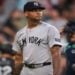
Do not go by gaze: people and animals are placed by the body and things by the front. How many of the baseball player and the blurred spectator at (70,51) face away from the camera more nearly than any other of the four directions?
0

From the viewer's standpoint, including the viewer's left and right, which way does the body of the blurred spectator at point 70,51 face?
facing the viewer and to the right of the viewer

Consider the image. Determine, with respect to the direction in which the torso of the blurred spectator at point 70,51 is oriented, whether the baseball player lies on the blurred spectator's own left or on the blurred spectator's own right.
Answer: on the blurred spectator's own right

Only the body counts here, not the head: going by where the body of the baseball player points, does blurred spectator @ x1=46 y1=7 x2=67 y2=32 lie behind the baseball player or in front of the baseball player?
behind

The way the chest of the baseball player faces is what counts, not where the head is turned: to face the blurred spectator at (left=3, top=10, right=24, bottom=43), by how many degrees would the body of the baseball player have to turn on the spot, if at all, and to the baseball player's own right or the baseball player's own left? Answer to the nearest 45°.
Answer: approximately 135° to the baseball player's own right

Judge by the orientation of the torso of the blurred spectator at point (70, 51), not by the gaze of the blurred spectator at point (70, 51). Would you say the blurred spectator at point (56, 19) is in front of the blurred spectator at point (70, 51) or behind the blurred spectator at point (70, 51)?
behind

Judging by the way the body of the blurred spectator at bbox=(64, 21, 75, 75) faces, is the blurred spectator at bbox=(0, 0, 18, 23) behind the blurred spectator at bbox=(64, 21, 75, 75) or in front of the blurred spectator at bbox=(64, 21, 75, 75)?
behind

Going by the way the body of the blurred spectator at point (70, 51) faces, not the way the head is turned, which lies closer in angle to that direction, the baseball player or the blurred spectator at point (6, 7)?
the baseball player
